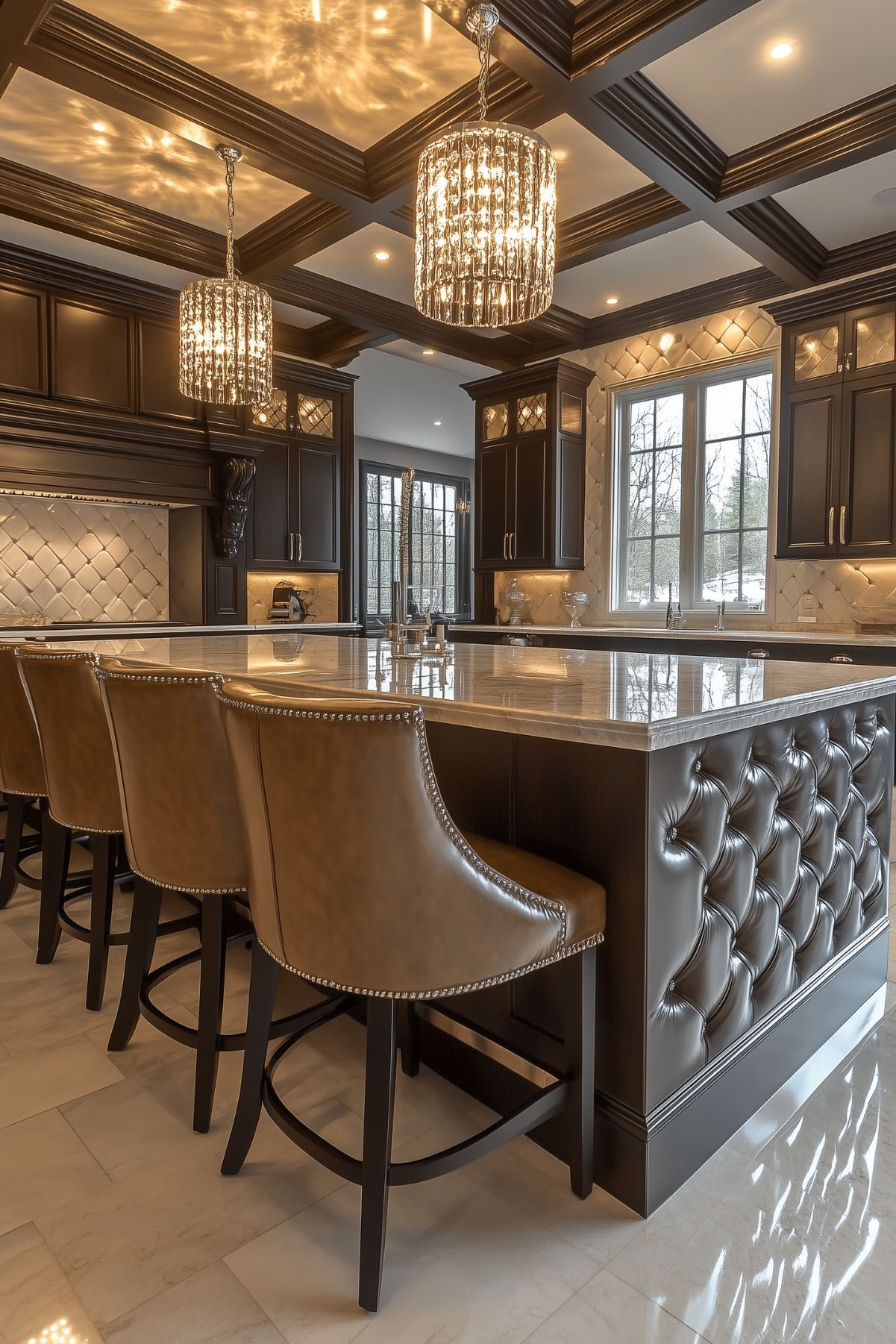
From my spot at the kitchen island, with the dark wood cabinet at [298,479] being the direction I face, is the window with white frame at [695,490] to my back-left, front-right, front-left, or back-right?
front-right

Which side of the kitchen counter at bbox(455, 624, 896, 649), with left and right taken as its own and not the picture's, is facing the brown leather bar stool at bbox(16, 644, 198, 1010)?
front

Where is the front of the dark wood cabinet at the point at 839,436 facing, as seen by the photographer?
facing the viewer and to the left of the viewer

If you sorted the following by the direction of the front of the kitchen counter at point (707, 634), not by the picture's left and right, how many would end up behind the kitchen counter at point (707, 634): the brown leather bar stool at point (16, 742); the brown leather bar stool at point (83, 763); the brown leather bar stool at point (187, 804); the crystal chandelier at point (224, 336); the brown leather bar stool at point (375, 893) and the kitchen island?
0

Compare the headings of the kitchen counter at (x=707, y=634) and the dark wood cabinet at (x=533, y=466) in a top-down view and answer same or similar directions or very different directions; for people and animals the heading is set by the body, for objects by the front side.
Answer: same or similar directions

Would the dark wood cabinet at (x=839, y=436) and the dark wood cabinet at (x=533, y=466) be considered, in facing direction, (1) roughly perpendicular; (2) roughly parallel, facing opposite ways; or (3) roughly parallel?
roughly parallel

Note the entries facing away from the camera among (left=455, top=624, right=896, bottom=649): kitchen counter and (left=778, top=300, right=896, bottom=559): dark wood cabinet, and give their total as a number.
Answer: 0

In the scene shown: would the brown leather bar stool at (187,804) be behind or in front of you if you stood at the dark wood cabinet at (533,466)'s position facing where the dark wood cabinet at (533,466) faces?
in front

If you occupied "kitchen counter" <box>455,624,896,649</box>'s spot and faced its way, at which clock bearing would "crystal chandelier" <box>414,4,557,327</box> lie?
The crystal chandelier is roughly at 11 o'clock from the kitchen counter.

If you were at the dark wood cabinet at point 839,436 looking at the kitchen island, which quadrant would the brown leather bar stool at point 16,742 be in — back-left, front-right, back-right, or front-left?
front-right

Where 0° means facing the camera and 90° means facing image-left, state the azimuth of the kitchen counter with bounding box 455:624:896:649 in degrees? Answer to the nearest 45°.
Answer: approximately 45°

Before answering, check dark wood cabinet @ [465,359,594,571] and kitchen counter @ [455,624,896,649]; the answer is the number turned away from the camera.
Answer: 0

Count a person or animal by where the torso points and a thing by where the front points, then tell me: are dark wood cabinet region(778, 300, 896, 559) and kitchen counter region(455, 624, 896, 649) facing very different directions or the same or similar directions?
same or similar directions

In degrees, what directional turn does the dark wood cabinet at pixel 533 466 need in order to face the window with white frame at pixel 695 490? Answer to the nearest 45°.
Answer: approximately 135° to its left
